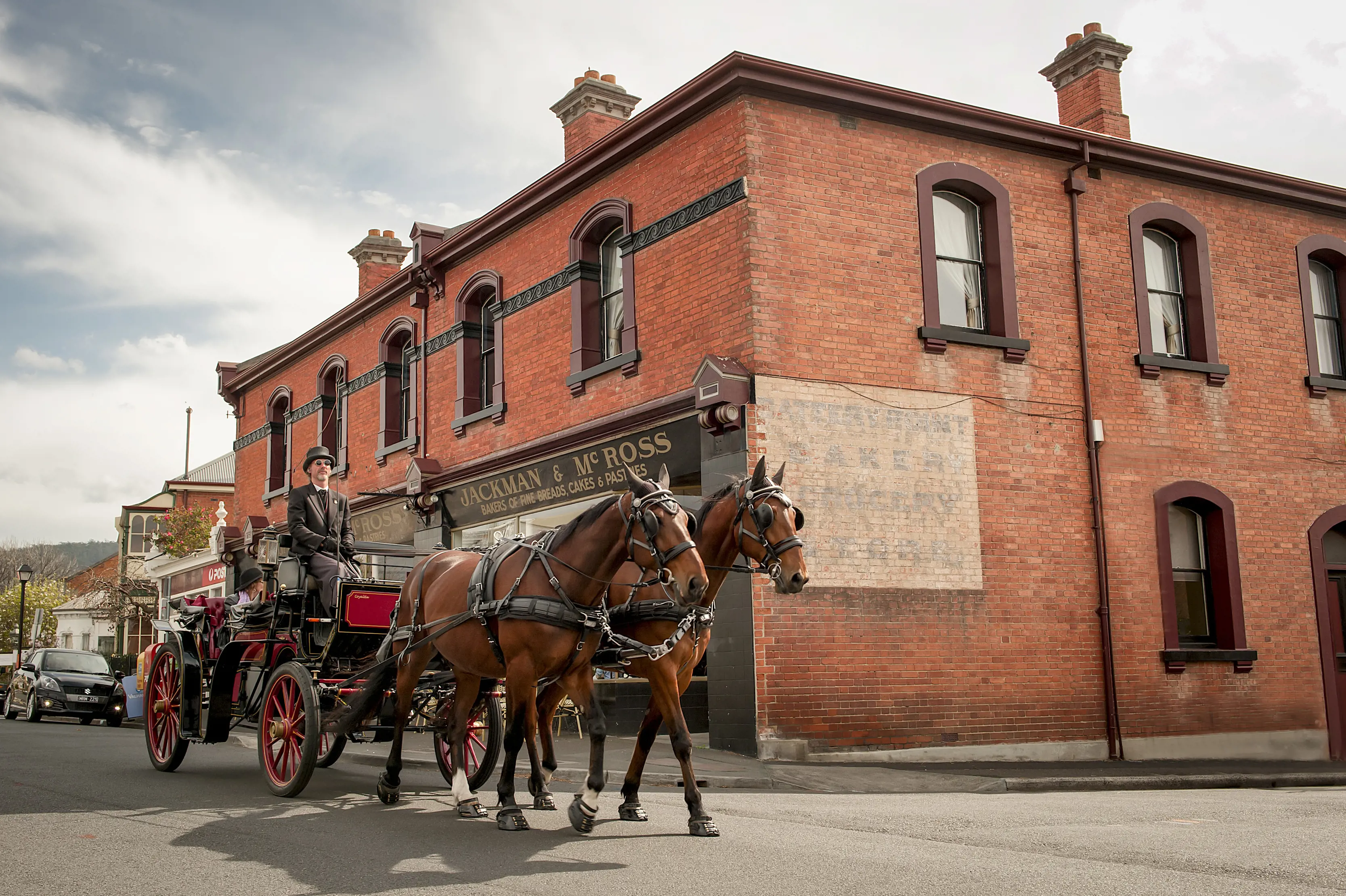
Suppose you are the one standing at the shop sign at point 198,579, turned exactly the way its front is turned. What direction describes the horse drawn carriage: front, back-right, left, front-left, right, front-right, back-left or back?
front-left

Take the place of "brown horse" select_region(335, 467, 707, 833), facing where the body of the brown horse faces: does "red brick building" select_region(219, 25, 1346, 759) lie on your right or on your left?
on your left

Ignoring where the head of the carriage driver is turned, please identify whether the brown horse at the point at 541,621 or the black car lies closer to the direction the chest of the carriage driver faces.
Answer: the brown horse

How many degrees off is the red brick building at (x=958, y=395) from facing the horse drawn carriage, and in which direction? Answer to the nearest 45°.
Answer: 0° — it already faces it

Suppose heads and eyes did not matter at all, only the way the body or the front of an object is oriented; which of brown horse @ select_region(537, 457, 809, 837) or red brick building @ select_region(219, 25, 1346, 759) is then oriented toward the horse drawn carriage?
the red brick building

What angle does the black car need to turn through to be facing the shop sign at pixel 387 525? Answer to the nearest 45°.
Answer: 0° — it already faces it

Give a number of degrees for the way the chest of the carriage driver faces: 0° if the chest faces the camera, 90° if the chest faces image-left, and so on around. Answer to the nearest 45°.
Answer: approximately 315°

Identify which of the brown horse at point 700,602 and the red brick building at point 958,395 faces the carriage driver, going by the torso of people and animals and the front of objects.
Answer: the red brick building

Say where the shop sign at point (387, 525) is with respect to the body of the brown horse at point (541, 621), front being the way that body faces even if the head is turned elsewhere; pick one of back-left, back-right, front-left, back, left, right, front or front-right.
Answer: back-left

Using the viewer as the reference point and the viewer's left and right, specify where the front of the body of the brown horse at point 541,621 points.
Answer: facing the viewer and to the right of the viewer

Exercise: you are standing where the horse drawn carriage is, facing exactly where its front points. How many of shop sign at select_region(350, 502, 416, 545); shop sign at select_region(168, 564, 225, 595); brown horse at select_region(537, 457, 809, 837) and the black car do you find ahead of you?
1

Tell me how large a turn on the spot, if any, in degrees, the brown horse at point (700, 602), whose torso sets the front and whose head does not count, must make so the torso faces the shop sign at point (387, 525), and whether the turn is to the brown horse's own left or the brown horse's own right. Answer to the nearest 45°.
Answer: approximately 135° to the brown horse's own left

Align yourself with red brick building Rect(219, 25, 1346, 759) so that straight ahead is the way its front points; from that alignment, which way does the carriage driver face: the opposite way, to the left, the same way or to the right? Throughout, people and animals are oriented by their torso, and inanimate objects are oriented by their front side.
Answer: to the left
